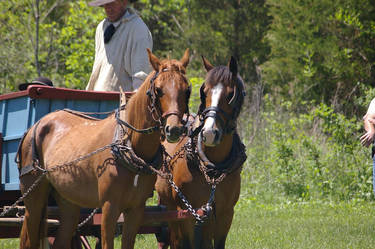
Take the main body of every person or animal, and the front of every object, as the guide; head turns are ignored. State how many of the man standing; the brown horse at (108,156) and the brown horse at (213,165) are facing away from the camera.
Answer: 0

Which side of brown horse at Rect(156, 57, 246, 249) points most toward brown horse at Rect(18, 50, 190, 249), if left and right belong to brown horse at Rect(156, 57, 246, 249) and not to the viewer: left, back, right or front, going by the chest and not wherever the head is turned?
right

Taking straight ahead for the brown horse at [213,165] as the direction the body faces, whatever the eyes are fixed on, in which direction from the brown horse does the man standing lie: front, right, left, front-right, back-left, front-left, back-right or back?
back

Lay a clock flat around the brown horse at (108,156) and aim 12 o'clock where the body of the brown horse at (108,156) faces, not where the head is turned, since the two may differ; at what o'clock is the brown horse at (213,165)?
the brown horse at (213,165) is roughly at 10 o'clock from the brown horse at (108,156).

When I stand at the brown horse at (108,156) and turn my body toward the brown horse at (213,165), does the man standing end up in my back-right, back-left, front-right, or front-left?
front-left

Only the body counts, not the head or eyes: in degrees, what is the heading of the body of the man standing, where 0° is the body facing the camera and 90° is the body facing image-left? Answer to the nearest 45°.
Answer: approximately 45°

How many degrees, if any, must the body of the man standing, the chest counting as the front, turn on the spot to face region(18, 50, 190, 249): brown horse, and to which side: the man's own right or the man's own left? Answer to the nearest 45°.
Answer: approximately 45° to the man's own left

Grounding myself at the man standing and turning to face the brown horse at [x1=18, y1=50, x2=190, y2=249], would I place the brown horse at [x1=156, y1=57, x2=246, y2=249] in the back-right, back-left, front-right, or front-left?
front-left

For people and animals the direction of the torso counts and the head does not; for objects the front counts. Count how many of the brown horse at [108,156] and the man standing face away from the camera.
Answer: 0

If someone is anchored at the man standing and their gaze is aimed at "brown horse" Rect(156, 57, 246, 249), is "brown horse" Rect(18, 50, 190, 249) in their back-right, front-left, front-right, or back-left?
front-right

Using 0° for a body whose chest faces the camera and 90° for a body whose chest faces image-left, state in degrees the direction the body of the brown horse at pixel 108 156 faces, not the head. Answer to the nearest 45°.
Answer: approximately 315°

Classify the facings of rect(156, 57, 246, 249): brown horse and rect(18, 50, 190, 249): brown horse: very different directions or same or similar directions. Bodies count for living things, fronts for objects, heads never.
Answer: same or similar directions

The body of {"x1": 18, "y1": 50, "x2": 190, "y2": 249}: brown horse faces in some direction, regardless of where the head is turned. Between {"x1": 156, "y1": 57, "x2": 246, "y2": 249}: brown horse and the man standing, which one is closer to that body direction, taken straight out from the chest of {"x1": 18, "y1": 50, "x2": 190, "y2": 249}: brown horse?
the brown horse
